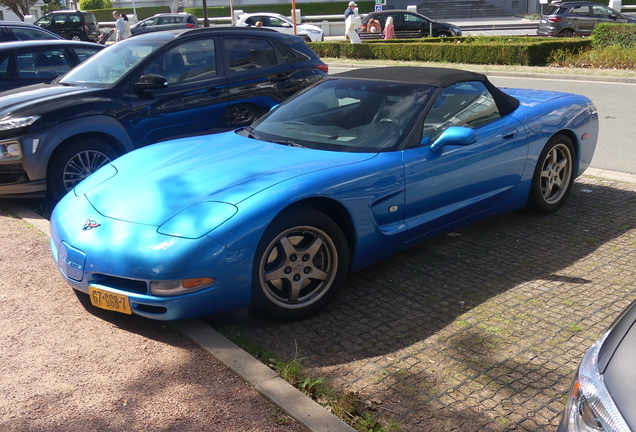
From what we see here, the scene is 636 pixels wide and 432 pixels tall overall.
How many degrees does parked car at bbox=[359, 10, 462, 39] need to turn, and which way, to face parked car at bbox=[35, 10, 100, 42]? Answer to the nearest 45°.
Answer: approximately 180°

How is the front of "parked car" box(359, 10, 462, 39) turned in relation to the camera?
facing to the right of the viewer

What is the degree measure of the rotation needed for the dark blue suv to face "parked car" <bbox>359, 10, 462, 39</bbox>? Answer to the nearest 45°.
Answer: approximately 180°

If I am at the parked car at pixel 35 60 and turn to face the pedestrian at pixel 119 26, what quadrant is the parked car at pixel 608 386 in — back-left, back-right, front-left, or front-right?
back-right

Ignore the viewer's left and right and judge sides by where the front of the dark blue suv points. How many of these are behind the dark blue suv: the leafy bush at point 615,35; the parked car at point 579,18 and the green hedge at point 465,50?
3

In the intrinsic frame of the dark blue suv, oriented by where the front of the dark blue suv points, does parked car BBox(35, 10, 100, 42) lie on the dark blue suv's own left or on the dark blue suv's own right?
on the dark blue suv's own right

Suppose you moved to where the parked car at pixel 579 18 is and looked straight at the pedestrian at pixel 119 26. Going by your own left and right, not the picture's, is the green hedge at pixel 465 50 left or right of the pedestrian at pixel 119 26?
left

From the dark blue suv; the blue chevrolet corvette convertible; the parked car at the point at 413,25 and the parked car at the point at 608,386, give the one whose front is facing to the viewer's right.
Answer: the parked car at the point at 413,25

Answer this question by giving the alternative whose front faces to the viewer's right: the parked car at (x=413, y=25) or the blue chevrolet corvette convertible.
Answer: the parked car

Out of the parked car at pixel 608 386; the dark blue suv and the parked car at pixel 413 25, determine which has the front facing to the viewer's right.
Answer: the parked car at pixel 413 25
